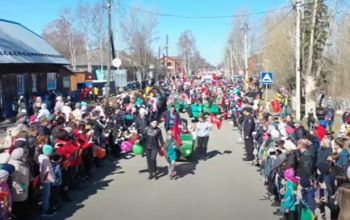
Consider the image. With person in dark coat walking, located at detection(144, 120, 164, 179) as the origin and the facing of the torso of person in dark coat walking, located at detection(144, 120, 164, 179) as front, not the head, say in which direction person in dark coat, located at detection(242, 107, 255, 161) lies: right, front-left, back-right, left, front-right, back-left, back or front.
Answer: back-left

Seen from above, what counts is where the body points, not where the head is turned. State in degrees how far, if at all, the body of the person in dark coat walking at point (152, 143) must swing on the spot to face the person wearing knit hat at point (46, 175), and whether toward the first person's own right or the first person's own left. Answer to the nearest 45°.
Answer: approximately 45° to the first person's own right

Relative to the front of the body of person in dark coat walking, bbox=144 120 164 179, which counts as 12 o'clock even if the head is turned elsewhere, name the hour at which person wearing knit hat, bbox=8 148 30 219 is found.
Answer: The person wearing knit hat is roughly at 1 o'clock from the person in dark coat walking.

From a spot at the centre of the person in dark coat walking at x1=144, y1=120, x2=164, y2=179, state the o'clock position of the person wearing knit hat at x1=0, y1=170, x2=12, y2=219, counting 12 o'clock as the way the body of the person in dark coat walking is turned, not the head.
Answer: The person wearing knit hat is roughly at 1 o'clock from the person in dark coat walking.

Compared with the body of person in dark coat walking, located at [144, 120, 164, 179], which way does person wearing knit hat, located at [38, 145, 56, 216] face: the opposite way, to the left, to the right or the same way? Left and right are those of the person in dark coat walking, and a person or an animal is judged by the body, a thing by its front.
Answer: to the left

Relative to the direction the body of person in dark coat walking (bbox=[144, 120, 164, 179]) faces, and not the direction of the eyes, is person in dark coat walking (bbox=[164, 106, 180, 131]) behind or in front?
behind

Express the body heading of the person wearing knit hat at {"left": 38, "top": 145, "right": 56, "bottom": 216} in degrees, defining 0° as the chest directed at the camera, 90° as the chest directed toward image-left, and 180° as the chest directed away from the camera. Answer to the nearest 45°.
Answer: approximately 270°

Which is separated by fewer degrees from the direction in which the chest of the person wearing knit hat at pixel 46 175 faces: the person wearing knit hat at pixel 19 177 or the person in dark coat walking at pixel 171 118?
the person in dark coat walking
